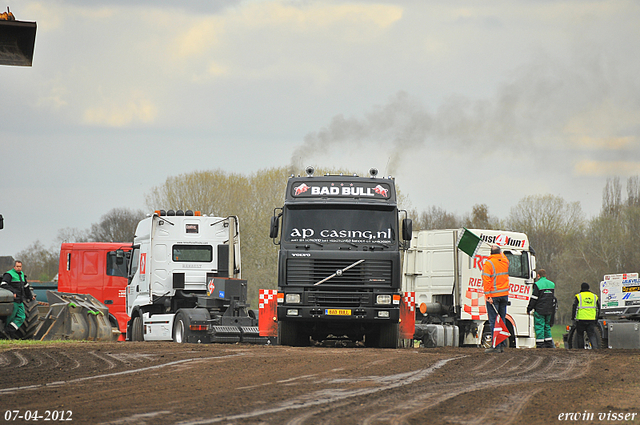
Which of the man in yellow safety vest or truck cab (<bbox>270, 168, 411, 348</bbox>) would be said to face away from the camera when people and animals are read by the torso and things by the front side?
the man in yellow safety vest

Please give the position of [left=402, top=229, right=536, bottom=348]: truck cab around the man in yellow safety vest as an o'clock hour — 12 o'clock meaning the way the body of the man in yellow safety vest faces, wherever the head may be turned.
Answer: The truck cab is roughly at 10 o'clock from the man in yellow safety vest.

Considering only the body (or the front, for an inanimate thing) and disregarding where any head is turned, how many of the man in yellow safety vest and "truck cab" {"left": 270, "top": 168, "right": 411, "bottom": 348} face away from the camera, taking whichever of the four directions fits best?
1

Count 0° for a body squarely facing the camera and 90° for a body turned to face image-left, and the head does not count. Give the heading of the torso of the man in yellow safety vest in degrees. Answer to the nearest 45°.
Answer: approximately 180°
